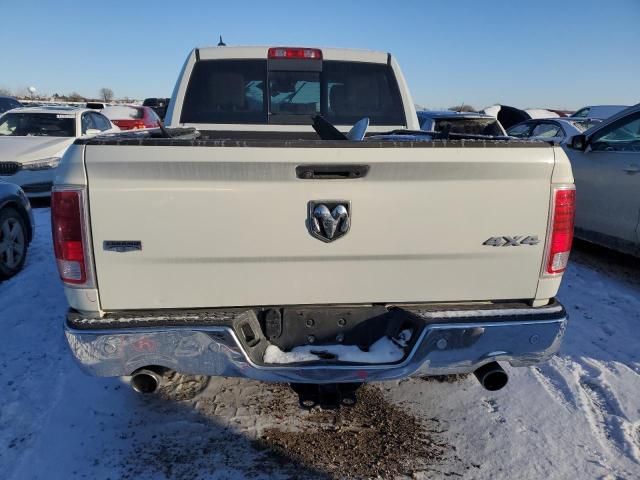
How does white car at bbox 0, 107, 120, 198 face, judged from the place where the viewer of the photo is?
facing the viewer and to the left of the viewer

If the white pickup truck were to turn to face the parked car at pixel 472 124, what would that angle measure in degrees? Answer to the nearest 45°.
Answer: approximately 45° to its right

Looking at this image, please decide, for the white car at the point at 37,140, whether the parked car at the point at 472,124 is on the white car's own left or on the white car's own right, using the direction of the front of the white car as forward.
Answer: on the white car's own left

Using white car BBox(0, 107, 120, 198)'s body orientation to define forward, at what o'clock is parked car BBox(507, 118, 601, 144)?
The parked car is roughly at 8 o'clock from the white car.

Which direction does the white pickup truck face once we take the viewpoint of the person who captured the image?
facing away from the viewer

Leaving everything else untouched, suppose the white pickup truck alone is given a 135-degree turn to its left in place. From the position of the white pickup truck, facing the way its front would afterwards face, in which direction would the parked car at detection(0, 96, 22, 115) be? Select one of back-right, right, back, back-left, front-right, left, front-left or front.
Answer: right

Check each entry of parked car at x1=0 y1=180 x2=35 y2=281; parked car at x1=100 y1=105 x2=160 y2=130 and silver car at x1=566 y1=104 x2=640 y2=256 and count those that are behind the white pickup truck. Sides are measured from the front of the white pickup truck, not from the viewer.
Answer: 0

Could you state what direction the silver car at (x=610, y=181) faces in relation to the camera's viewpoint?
facing away from the viewer and to the left of the viewer

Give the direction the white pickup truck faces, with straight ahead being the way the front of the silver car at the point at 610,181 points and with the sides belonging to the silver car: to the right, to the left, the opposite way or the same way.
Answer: the same way

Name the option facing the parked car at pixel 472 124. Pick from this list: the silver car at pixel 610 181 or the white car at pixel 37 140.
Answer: the silver car

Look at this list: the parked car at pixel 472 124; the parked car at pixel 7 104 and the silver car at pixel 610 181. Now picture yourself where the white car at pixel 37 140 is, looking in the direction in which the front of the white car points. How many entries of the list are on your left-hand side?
2

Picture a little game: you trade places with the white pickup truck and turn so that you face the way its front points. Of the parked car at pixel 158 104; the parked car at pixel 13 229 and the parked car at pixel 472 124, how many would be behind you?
0

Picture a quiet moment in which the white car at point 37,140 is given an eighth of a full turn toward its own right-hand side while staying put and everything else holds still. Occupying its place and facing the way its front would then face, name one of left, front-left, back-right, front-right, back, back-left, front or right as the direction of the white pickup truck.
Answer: left
